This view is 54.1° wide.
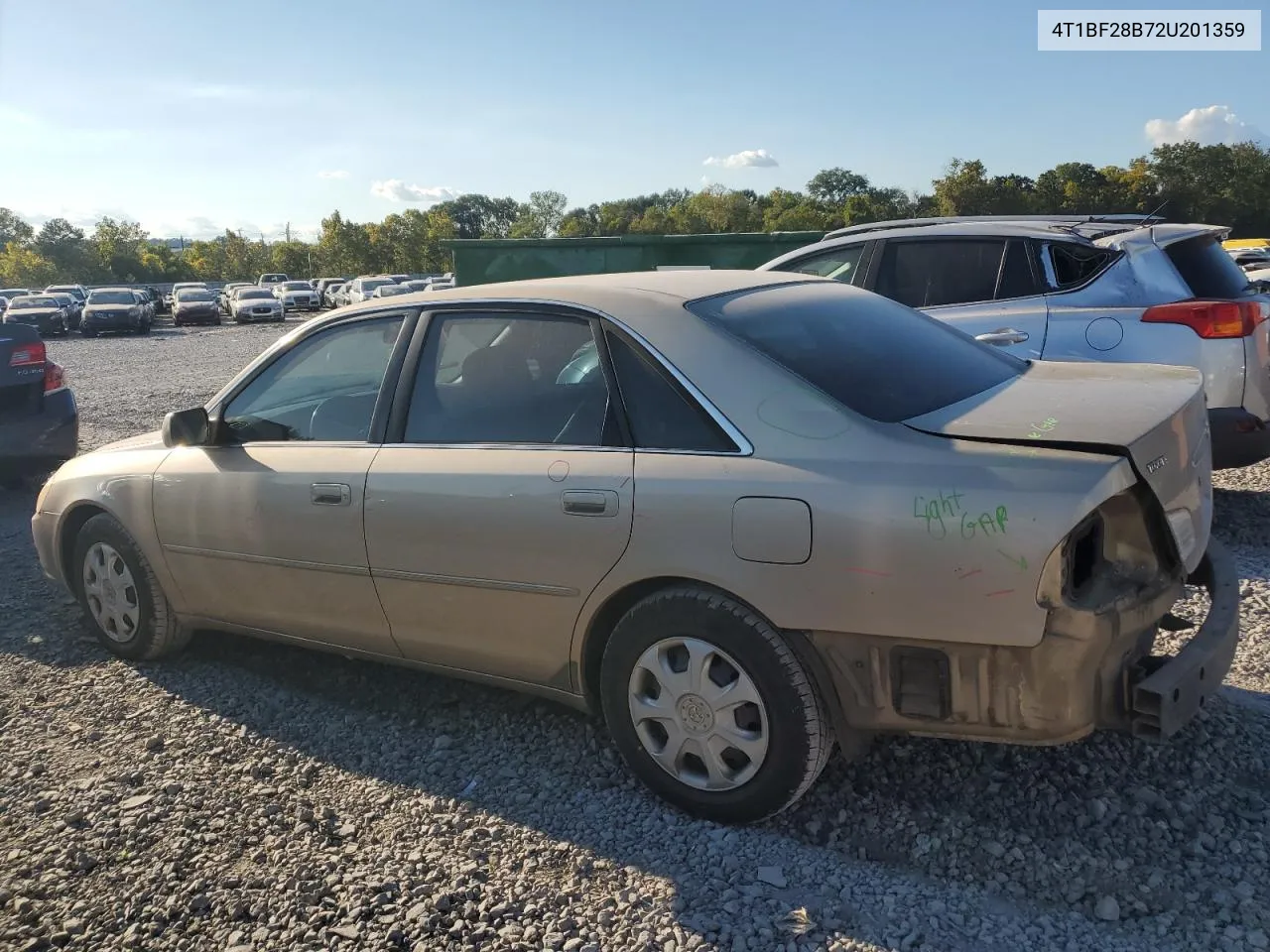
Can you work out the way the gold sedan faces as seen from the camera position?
facing away from the viewer and to the left of the viewer

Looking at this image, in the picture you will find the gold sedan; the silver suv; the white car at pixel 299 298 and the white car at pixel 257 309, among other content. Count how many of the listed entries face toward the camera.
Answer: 2

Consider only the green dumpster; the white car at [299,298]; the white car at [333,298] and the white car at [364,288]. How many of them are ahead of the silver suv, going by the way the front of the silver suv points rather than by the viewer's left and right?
4

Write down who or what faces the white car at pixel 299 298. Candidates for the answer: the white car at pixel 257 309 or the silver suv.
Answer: the silver suv

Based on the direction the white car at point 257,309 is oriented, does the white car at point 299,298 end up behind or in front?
behind

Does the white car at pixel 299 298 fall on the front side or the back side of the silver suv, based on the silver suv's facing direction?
on the front side

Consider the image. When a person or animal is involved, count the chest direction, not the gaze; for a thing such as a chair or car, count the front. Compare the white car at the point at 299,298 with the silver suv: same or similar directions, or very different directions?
very different directions

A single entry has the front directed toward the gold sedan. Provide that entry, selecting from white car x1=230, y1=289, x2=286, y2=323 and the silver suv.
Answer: the white car

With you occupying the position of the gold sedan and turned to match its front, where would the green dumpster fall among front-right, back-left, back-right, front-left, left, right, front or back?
front-right

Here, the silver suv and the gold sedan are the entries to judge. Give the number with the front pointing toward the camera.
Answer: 0

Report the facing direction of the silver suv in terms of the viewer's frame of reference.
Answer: facing away from the viewer and to the left of the viewer

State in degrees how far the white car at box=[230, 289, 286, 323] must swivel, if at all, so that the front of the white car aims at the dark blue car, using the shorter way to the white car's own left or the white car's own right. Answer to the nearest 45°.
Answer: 0° — it already faces it

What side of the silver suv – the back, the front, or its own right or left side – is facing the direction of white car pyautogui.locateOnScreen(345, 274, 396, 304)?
front

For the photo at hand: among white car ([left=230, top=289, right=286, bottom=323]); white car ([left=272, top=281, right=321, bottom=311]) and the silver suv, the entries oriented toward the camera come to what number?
2

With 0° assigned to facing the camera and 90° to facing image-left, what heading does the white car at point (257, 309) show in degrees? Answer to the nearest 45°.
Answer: approximately 0°

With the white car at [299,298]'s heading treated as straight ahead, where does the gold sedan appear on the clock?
The gold sedan is roughly at 12 o'clock from the white car.
